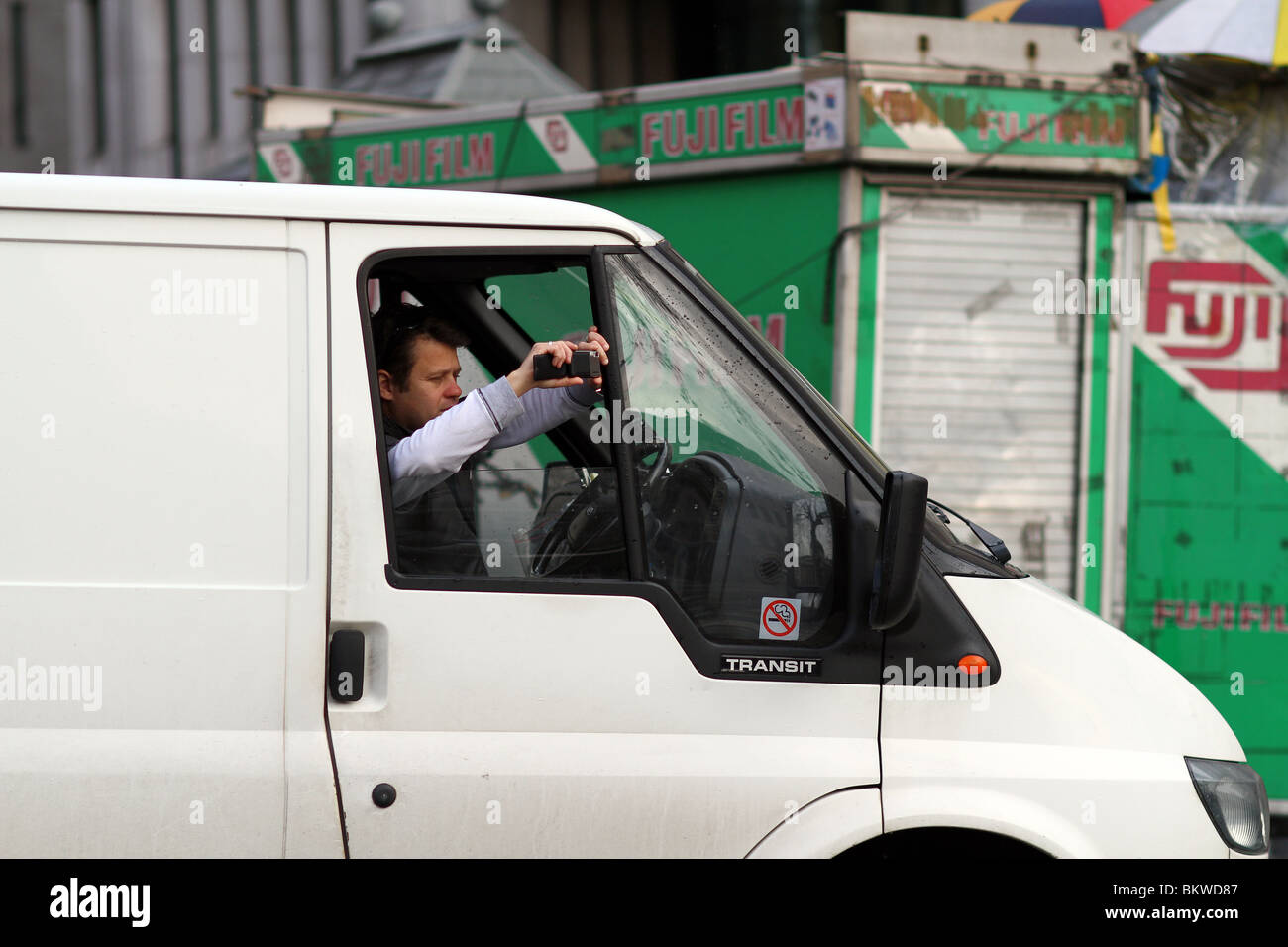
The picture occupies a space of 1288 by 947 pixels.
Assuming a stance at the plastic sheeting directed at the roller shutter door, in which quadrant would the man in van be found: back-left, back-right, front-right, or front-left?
front-left

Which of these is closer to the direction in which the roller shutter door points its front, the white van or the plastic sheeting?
the white van

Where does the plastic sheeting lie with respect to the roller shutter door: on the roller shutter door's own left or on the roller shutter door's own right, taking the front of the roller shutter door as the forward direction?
on the roller shutter door's own left

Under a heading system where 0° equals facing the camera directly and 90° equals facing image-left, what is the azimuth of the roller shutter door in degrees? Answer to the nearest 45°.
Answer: approximately 0°

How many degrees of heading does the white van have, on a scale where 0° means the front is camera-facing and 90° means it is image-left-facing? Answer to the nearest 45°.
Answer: approximately 270°

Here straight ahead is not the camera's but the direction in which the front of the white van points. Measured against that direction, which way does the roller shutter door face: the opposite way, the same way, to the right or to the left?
to the right

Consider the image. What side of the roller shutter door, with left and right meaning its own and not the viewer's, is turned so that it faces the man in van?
front

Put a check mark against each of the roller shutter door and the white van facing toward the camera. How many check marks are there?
1

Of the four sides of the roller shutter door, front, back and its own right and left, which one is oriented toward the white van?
front

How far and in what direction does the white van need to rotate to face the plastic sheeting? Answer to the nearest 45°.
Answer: approximately 45° to its left

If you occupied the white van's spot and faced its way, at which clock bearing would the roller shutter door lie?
The roller shutter door is roughly at 10 o'clock from the white van.

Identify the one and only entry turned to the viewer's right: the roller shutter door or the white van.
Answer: the white van
